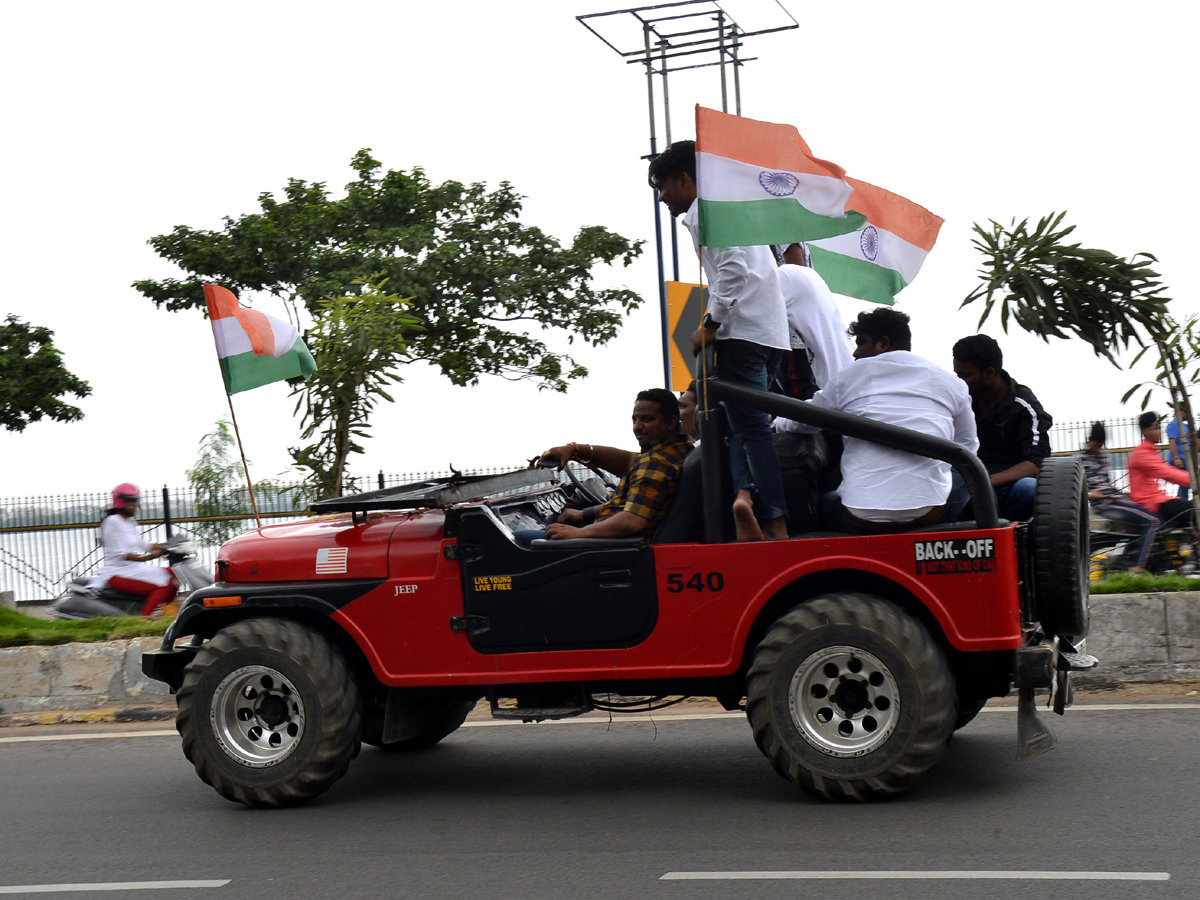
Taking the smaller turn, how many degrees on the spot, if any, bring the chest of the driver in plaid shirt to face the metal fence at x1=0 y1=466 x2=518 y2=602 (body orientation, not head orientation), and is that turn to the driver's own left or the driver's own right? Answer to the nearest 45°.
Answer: approximately 45° to the driver's own right

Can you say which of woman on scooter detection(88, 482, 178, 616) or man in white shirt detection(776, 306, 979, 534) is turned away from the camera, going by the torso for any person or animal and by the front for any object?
the man in white shirt

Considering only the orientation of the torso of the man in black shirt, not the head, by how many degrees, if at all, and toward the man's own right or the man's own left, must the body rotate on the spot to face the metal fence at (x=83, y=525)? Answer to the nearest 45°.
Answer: approximately 90° to the man's own right

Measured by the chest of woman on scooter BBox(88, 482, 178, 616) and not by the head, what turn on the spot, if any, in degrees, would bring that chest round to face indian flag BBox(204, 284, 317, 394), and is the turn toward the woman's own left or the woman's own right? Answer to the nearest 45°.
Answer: approximately 90° to the woman's own right

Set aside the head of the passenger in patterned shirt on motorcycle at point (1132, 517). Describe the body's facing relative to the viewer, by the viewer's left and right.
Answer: facing to the right of the viewer

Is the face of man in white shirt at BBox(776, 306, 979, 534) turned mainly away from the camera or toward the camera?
away from the camera

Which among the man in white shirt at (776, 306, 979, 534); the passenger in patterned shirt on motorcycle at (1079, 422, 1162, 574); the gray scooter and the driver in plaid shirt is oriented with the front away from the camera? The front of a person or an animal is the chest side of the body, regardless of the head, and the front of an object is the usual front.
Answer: the man in white shirt

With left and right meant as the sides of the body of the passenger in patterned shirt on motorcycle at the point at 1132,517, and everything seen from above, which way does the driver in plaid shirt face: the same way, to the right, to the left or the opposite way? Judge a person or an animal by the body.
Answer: the opposite way

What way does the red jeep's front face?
to the viewer's left

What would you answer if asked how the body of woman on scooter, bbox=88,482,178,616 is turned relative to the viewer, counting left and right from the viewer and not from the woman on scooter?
facing to the right of the viewer

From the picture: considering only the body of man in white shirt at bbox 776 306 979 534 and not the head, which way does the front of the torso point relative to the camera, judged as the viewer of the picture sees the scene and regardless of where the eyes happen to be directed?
away from the camera

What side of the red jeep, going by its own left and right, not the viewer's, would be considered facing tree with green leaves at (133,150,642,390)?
right

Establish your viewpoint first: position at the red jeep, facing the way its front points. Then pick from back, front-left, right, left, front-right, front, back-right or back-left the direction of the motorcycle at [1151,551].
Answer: back-right

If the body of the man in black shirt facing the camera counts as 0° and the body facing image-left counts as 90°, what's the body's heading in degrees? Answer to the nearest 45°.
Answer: approximately 45°

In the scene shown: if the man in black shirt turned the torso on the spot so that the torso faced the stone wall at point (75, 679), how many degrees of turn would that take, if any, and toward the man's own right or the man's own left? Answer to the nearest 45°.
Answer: approximately 45° to the man's own right

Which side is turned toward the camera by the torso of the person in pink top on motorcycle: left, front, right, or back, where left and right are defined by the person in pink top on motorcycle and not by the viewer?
right
